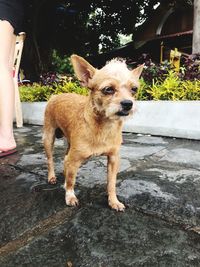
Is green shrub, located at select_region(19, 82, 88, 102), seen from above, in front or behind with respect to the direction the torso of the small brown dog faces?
behind

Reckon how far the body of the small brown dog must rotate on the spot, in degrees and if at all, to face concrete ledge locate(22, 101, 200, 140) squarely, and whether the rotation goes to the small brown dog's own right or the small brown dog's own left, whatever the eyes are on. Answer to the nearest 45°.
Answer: approximately 90° to the small brown dog's own left

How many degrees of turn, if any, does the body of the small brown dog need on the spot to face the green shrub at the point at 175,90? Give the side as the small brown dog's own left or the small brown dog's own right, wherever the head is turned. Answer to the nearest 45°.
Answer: approximately 90° to the small brown dog's own left

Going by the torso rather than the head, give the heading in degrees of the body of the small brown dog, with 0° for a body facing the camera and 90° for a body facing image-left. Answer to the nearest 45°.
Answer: approximately 315°
